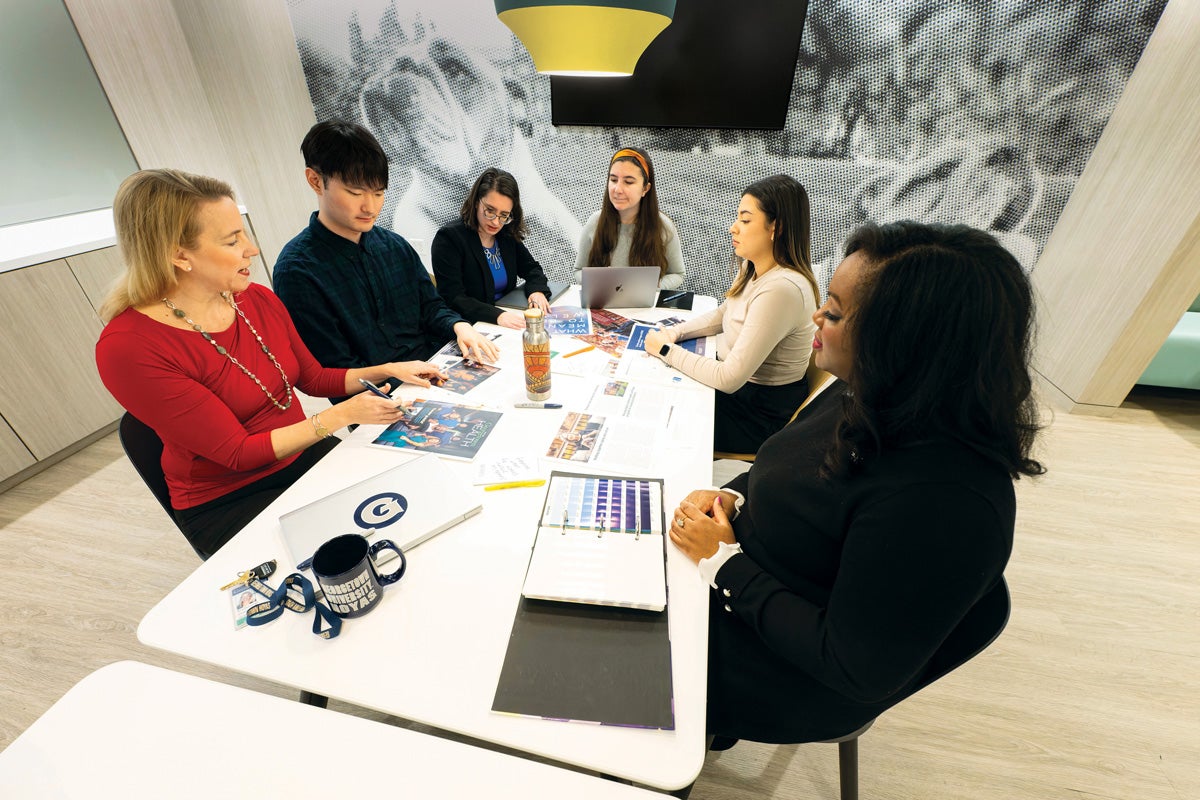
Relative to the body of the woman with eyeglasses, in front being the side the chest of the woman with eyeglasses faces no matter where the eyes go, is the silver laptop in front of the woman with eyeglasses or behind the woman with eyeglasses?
in front

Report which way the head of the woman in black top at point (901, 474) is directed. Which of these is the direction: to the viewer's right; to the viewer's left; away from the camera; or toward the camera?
to the viewer's left

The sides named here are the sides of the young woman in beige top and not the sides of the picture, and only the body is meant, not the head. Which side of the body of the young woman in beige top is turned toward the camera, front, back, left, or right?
left

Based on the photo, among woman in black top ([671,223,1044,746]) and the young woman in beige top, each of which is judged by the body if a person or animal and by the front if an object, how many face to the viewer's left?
2

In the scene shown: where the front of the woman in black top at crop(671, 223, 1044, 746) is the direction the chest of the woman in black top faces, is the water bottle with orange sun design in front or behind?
in front

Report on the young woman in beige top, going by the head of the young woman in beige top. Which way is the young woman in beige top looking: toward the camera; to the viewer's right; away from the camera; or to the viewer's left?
to the viewer's left

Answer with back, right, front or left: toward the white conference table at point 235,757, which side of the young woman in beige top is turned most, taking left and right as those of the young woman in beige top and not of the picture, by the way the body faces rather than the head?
left

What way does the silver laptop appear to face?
away from the camera

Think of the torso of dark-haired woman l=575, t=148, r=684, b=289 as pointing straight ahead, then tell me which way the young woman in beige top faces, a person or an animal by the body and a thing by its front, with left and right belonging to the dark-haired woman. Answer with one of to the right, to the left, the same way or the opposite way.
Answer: to the right

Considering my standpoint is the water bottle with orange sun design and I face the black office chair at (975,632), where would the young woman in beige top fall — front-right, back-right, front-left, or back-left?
front-left

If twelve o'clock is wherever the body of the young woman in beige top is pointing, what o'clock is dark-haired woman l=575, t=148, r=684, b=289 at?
The dark-haired woman is roughly at 2 o'clock from the young woman in beige top.

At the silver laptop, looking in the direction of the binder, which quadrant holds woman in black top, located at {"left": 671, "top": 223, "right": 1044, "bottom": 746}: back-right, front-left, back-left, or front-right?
front-left

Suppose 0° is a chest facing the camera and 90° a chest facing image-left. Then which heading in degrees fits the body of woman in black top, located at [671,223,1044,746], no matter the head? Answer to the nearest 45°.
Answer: approximately 90°

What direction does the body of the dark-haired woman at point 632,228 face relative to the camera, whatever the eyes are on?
toward the camera
